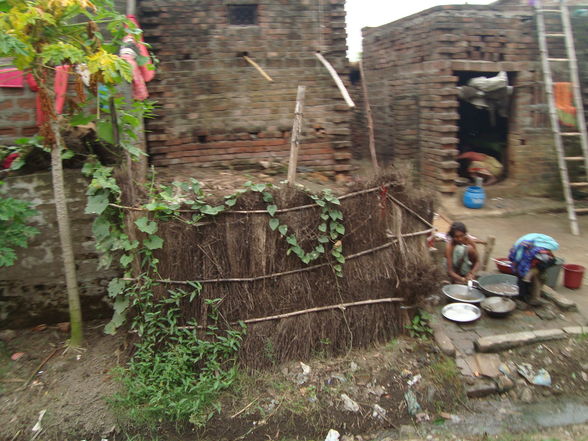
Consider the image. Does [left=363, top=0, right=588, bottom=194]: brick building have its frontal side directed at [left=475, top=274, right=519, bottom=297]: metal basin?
yes

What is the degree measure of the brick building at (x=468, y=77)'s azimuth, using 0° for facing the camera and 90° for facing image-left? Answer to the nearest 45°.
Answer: approximately 0°

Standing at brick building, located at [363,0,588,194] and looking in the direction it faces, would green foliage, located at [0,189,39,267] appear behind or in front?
in front

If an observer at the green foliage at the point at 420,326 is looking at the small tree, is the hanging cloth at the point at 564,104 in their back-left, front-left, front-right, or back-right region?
back-right

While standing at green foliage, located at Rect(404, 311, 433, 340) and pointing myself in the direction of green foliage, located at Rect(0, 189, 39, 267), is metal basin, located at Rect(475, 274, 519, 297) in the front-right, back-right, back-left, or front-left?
back-right
